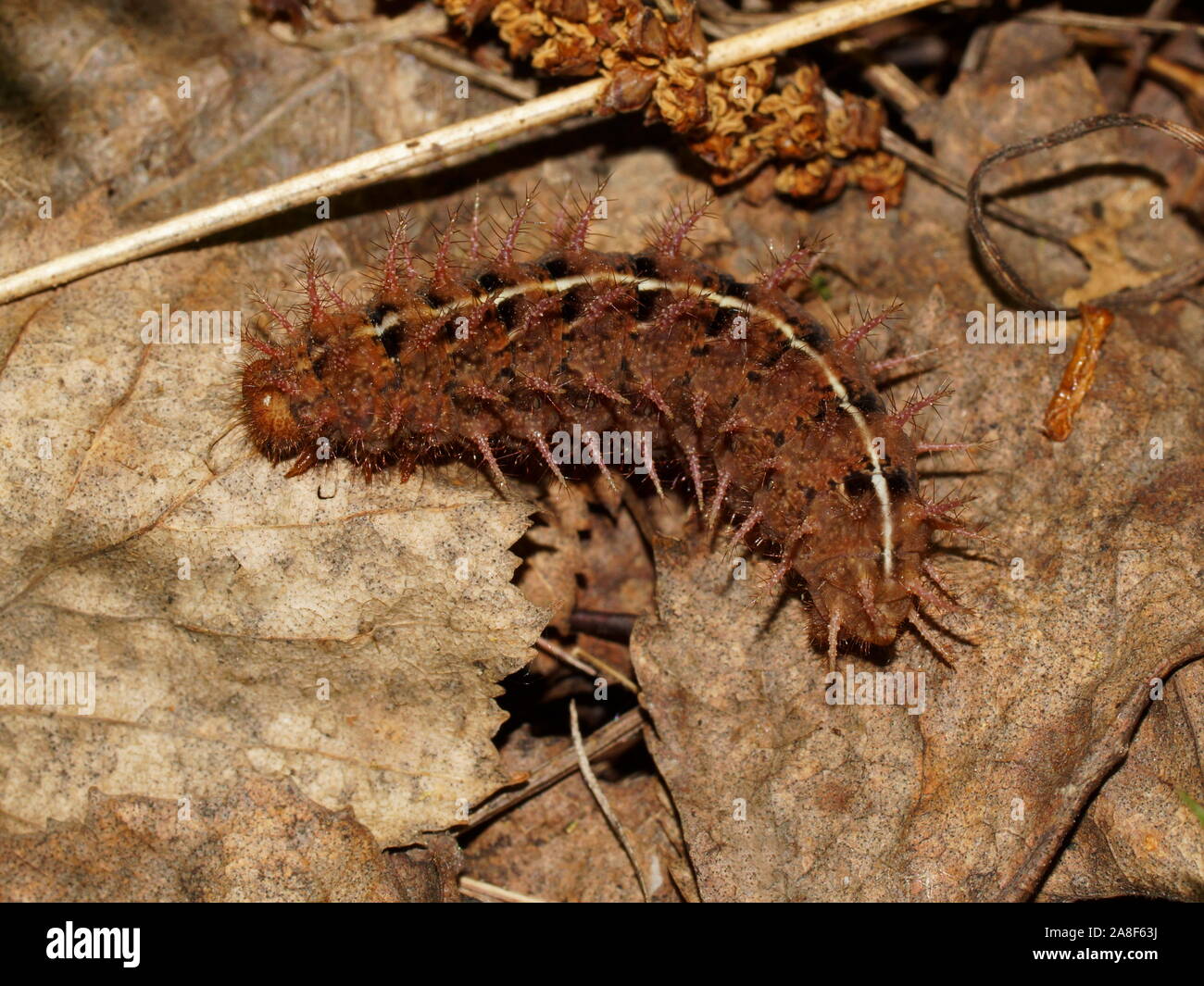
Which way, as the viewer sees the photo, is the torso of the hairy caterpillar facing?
to the viewer's left
